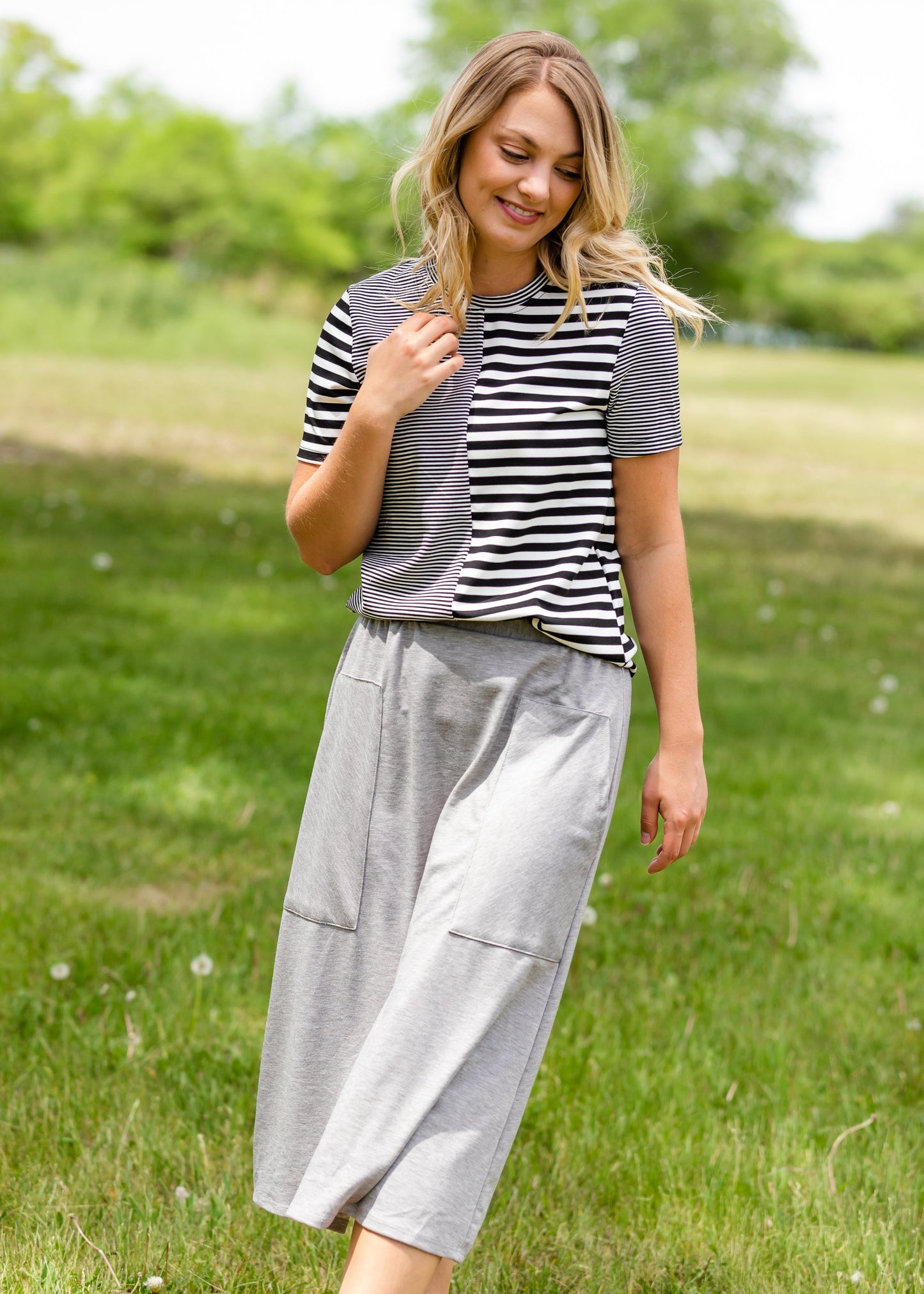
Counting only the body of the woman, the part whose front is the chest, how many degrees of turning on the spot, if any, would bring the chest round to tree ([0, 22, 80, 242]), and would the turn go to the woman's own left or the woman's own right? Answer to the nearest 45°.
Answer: approximately 180°

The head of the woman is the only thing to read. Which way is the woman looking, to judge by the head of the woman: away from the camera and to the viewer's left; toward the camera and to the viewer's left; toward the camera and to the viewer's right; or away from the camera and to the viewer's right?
toward the camera and to the viewer's right

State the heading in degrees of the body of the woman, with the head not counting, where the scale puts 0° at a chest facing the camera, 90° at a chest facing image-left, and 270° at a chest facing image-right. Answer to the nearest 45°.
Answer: approximately 0°
